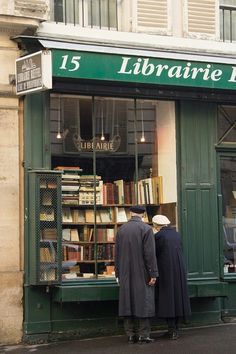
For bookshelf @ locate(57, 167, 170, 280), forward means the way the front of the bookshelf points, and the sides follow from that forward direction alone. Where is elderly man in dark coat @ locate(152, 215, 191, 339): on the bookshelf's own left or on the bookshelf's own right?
on the bookshelf's own left

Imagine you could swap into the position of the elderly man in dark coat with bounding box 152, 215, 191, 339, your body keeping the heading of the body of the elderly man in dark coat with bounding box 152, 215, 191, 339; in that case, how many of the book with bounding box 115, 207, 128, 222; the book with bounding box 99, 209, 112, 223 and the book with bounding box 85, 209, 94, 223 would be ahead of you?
3

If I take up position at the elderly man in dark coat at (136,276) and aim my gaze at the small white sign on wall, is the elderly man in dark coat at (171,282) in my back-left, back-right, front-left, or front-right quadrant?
back-right

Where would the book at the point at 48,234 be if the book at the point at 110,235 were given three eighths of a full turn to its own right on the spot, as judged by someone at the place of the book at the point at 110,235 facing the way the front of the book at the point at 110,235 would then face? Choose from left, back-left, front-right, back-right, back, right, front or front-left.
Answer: left

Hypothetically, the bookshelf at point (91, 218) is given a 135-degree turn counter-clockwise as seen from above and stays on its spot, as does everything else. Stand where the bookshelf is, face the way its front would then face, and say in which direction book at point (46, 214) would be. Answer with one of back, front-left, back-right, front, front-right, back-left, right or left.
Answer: back

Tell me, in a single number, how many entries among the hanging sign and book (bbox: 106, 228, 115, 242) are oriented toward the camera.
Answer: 2

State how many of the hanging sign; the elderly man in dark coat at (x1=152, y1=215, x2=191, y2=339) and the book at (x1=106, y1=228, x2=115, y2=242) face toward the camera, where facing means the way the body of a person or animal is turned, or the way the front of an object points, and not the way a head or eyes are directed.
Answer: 2
